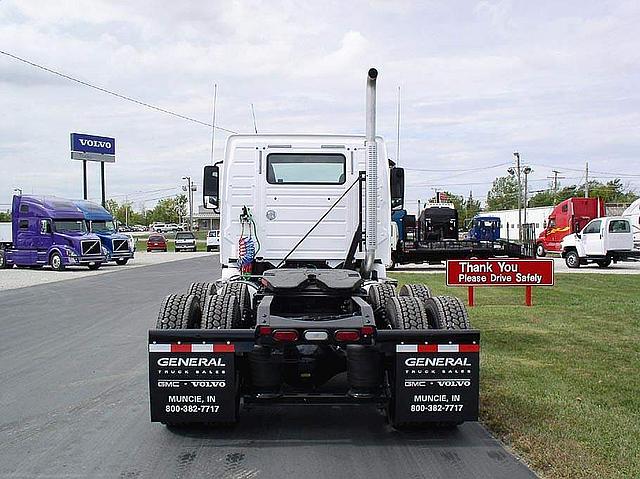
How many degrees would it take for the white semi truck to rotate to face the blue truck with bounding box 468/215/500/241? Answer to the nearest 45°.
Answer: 0° — it already faces it

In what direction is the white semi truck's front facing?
away from the camera

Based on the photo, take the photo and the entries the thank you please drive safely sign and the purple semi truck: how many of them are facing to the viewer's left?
0

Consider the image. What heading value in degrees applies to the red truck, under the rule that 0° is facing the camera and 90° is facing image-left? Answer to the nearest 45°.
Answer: approximately 90°

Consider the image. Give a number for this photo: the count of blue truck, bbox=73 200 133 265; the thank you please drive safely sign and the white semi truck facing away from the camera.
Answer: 1

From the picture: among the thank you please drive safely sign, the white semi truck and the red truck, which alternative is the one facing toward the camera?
the thank you please drive safely sign

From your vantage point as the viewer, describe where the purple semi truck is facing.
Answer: facing the viewer and to the right of the viewer

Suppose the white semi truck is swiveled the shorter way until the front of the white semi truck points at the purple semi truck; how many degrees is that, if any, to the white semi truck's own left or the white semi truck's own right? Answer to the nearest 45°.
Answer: approximately 45° to the white semi truck's own left

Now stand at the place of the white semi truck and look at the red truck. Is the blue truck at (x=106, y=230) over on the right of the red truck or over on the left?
left

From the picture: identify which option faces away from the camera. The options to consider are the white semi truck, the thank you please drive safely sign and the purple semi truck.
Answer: the white semi truck

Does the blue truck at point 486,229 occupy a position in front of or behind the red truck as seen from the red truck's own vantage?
in front

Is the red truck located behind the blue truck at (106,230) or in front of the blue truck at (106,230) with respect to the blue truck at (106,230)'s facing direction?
in front
